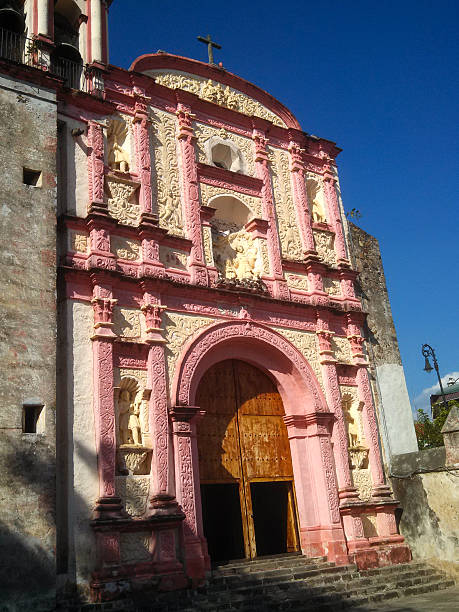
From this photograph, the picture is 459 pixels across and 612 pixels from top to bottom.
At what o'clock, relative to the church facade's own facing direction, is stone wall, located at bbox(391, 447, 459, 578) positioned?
The stone wall is roughly at 10 o'clock from the church facade.

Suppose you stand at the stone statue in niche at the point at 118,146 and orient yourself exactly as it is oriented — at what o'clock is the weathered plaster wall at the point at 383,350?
The weathered plaster wall is roughly at 8 o'clock from the stone statue in niche.

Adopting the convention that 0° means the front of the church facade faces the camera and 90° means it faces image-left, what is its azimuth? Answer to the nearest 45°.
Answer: approximately 315°

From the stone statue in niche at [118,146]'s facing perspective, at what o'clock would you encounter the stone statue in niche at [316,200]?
the stone statue in niche at [316,200] is roughly at 8 o'clock from the stone statue in niche at [118,146].
